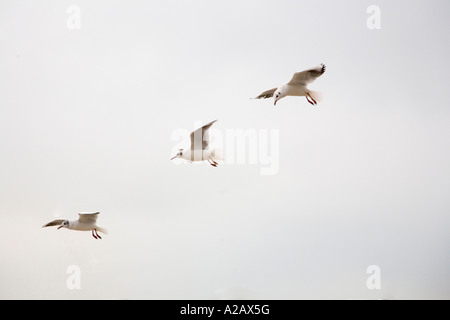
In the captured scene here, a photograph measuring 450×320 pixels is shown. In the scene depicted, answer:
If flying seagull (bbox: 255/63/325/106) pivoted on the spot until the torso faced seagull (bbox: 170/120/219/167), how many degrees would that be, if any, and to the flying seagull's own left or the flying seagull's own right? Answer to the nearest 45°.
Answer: approximately 45° to the flying seagull's own right

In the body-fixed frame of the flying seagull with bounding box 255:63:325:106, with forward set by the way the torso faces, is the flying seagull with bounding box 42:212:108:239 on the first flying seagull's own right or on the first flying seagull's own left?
on the first flying seagull's own right

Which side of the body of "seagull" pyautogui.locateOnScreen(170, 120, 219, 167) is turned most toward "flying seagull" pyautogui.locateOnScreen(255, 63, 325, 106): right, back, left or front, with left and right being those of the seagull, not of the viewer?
back

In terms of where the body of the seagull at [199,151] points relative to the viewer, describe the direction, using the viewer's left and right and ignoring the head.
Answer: facing to the left of the viewer

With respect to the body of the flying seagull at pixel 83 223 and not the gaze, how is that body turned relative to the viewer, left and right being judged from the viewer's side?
facing to the left of the viewer

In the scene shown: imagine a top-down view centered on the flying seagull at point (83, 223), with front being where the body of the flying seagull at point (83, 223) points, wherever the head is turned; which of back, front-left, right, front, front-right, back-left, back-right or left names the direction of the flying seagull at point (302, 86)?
back-left
